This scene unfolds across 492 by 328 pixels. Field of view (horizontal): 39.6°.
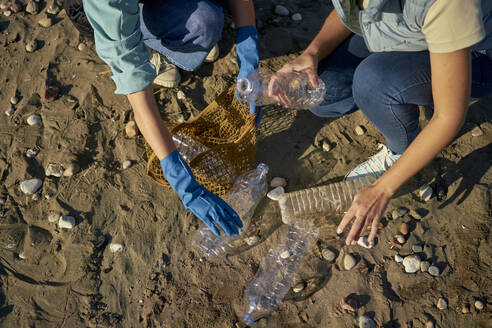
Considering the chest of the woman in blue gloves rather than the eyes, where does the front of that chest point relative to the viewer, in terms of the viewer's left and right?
facing the viewer and to the right of the viewer

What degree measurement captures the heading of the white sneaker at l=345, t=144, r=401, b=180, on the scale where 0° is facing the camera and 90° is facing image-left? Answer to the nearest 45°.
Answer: approximately 45°

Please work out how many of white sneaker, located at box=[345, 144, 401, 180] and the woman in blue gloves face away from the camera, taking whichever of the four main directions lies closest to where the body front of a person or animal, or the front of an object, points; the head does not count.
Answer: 0
